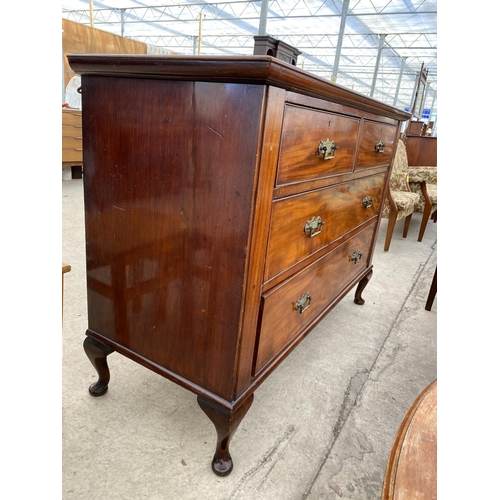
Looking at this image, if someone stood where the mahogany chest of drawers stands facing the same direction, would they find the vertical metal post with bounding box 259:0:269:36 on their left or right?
on their left

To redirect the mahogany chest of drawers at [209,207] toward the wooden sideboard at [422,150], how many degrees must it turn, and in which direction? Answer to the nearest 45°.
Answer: approximately 90° to its left

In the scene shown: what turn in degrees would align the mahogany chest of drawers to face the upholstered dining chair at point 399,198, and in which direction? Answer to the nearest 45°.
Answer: approximately 90° to its left

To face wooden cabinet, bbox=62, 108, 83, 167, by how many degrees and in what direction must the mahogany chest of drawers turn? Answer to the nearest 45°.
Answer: approximately 180°

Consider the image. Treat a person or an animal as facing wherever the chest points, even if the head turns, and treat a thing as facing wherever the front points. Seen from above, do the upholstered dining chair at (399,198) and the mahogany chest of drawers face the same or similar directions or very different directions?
same or similar directions

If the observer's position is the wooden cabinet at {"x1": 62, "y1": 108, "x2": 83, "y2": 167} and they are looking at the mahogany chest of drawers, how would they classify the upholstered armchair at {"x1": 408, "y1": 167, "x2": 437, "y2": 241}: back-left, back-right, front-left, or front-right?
front-left

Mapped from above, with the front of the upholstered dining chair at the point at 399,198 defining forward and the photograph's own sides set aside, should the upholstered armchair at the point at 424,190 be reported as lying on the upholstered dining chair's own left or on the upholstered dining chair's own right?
on the upholstered dining chair's own left

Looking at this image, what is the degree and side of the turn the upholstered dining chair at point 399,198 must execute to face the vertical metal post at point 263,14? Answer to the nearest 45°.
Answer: approximately 180°

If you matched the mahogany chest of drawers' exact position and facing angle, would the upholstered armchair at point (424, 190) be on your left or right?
on your left

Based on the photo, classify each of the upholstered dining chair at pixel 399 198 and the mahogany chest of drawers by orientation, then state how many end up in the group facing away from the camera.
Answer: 0

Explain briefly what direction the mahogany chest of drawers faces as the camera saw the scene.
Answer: facing the viewer and to the right of the viewer

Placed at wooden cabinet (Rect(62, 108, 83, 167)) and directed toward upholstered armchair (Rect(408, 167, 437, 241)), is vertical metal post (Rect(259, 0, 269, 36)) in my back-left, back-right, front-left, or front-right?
front-left

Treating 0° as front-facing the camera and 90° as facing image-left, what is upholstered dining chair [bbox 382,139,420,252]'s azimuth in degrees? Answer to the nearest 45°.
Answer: approximately 315°
